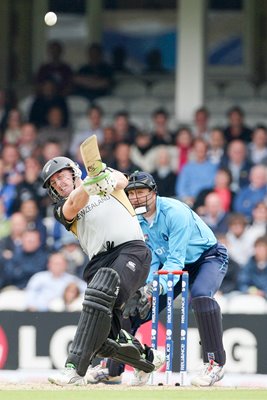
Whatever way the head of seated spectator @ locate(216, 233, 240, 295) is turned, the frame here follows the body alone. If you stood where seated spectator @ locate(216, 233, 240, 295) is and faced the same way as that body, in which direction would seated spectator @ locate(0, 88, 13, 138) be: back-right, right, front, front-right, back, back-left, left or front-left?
back-right

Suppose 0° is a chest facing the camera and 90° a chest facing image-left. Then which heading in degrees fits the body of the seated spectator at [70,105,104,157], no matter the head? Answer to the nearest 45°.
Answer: approximately 0°

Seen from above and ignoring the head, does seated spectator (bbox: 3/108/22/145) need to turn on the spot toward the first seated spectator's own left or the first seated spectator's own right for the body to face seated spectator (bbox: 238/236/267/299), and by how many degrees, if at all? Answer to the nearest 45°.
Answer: approximately 45° to the first seated spectator's own left

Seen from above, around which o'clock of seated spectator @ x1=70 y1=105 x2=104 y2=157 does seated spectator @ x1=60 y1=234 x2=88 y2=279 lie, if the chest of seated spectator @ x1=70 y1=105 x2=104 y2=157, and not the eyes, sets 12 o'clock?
seated spectator @ x1=60 y1=234 x2=88 y2=279 is roughly at 12 o'clock from seated spectator @ x1=70 y1=105 x2=104 y2=157.

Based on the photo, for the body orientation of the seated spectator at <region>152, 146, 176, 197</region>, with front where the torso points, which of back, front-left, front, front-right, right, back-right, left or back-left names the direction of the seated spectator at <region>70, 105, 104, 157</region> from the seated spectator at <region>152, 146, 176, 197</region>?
back-right

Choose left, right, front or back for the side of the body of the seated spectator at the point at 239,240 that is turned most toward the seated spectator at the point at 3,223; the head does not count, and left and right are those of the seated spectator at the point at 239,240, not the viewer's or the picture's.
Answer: right

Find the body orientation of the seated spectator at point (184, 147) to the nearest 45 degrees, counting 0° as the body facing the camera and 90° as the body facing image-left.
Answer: approximately 0°

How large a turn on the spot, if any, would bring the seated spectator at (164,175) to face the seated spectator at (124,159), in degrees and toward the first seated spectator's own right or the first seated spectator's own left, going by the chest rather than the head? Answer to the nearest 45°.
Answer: approximately 90° to the first seated spectator's own right
